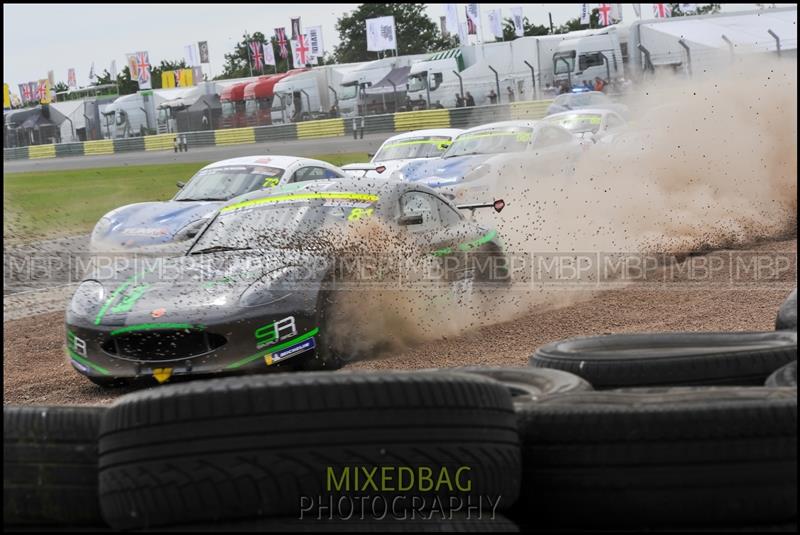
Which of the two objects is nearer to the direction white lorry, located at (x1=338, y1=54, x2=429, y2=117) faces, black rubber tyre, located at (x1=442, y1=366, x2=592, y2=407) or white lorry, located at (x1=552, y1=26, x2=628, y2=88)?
the black rubber tyre

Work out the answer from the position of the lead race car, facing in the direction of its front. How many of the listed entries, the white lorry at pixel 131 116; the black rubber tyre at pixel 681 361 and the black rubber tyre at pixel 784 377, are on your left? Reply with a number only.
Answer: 2

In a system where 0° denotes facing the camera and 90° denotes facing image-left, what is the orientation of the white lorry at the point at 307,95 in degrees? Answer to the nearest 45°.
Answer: approximately 45°

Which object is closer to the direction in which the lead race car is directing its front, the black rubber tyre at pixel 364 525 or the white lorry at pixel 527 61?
the black rubber tyre

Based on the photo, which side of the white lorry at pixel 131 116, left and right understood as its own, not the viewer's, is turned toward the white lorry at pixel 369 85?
left

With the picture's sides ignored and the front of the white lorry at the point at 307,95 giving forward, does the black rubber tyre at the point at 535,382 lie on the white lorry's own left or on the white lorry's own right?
on the white lorry's own left

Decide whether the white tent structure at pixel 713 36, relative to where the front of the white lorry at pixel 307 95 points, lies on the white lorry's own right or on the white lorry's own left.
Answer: on the white lorry's own left
